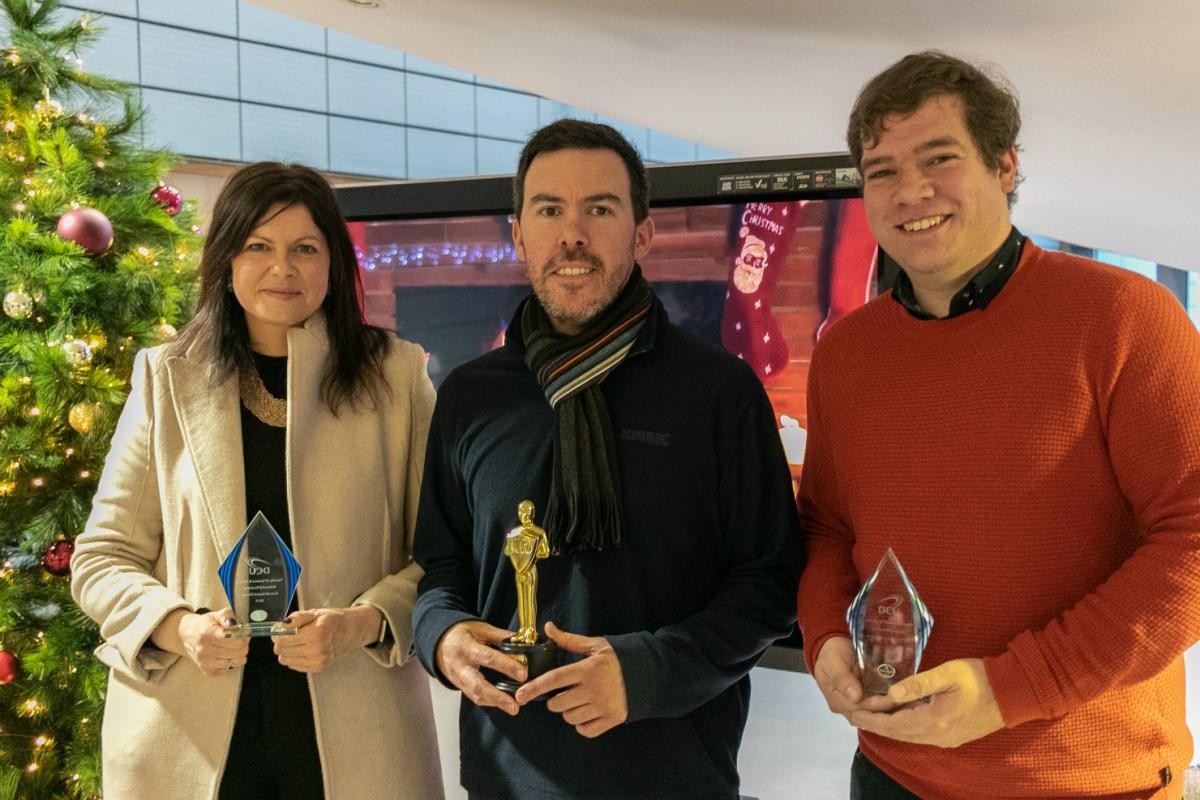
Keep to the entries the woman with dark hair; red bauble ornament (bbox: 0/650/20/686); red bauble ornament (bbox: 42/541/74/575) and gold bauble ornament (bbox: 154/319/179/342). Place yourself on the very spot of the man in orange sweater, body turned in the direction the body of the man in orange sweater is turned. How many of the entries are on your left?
0

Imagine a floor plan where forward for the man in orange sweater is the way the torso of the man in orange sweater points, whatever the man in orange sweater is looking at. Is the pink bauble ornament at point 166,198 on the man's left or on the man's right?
on the man's right

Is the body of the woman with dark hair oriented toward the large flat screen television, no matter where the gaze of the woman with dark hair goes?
no

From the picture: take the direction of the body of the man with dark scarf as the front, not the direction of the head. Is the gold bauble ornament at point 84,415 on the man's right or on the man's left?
on the man's right

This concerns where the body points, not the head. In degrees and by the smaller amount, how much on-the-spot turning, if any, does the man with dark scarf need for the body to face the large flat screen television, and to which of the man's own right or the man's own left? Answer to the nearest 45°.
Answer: approximately 180°

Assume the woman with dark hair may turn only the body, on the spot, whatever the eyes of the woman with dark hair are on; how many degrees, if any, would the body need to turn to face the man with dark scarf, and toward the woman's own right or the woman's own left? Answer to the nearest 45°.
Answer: approximately 45° to the woman's own left

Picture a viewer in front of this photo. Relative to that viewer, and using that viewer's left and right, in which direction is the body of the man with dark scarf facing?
facing the viewer

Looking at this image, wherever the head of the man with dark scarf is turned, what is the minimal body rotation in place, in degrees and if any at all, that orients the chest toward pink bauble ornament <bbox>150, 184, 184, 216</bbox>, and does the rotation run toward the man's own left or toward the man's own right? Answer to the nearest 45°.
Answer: approximately 135° to the man's own right

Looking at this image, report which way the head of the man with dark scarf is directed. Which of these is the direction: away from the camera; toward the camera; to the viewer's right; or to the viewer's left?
toward the camera

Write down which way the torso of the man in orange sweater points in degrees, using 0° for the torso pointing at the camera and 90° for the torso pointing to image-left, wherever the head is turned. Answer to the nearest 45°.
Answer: approximately 45°

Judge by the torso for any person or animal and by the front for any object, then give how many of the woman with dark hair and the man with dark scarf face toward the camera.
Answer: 2

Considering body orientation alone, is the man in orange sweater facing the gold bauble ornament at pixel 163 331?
no

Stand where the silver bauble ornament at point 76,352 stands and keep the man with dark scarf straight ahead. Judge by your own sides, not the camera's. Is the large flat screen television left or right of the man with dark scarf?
left

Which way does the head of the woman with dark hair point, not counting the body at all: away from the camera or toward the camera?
toward the camera
